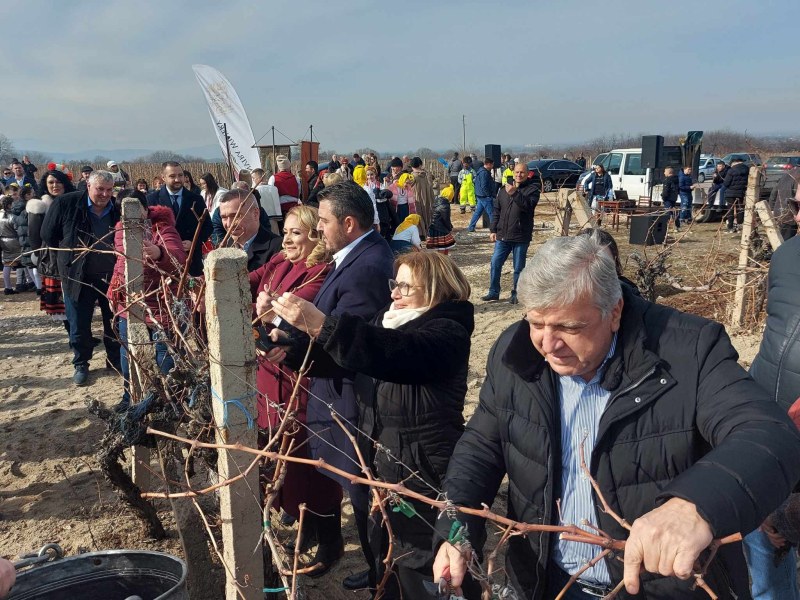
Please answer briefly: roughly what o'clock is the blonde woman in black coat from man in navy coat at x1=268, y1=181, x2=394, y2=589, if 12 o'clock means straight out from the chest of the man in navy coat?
The blonde woman in black coat is roughly at 8 o'clock from the man in navy coat.

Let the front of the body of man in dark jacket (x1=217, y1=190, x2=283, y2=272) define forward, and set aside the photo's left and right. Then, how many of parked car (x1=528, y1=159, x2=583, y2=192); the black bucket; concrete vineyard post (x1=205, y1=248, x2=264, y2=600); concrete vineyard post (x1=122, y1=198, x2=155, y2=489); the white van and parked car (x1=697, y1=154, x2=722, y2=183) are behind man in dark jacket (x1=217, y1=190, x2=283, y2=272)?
3

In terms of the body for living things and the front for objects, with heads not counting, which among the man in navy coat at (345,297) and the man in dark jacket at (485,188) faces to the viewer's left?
the man in navy coat

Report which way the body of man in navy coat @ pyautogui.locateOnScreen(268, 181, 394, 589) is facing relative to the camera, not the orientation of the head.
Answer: to the viewer's left
